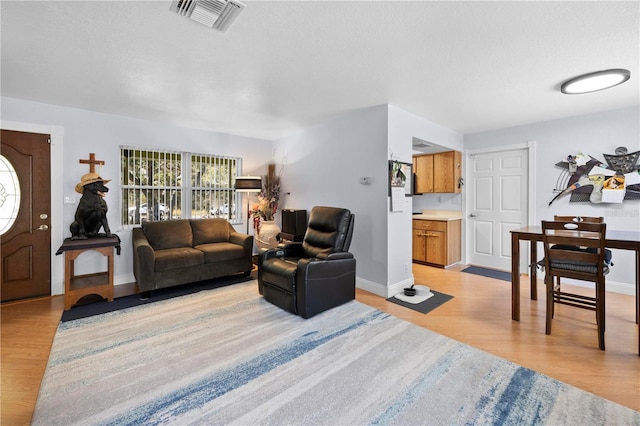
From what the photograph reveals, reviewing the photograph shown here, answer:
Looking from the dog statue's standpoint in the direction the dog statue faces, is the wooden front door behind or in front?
behind

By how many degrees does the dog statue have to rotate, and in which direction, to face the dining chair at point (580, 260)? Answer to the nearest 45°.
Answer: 0° — it already faces it

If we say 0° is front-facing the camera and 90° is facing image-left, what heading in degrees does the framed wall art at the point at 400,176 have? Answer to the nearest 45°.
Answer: approximately 315°

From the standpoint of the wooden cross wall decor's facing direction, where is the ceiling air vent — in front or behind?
in front

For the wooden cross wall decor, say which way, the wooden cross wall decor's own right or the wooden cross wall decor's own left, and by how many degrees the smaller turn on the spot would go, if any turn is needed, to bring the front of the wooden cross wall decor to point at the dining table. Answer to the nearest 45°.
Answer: approximately 45° to the wooden cross wall decor's own left

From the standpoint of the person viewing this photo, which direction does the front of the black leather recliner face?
facing the viewer and to the left of the viewer

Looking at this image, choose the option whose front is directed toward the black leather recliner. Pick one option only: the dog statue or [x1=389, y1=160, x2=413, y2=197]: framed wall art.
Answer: the dog statue

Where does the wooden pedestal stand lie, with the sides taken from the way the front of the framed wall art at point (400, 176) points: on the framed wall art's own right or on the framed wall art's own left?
on the framed wall art's own right

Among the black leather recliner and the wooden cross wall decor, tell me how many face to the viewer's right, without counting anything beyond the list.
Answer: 0

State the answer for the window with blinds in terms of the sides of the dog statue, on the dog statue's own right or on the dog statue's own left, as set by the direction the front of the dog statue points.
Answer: on the dog statue's own left

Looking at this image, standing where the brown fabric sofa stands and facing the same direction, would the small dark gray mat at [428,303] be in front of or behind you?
in front

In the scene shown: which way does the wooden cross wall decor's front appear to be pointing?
toward the camera
